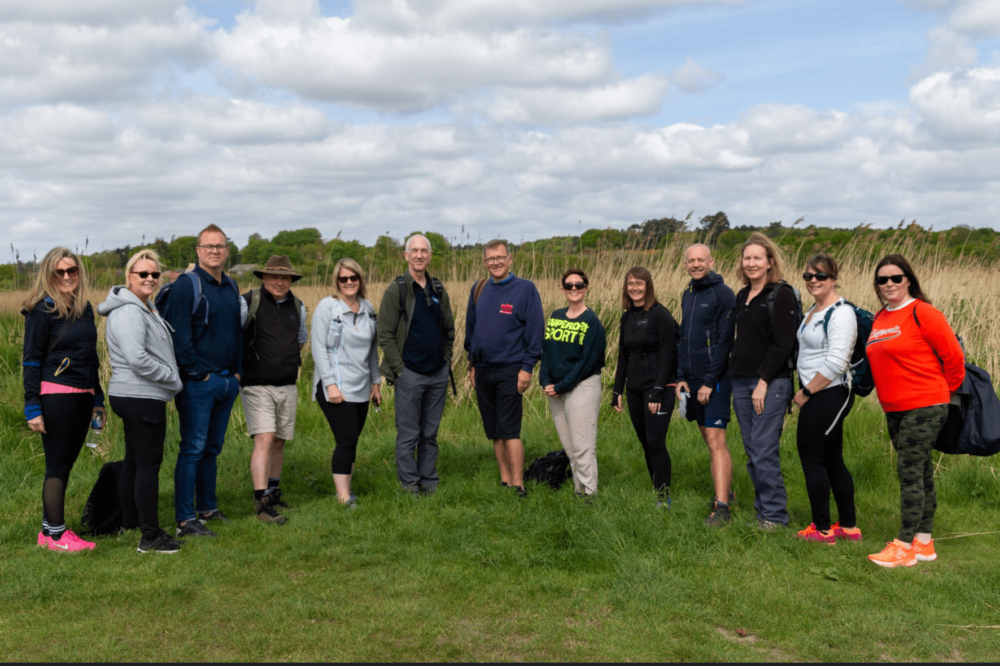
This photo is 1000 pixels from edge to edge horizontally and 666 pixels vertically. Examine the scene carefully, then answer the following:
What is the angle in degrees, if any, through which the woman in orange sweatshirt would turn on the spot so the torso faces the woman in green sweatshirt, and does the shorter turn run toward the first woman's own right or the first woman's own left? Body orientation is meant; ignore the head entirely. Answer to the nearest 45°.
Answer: approximately 45° to the first woman's own right

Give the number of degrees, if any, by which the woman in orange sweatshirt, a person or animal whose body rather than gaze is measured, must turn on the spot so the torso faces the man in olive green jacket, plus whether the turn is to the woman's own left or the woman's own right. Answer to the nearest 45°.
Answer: approximately 45° to the woman's own right

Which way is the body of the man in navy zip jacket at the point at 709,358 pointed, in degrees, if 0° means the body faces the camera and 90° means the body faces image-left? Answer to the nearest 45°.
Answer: approximately 45°

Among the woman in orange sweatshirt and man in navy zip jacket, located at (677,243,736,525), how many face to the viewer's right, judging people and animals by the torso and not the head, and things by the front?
0

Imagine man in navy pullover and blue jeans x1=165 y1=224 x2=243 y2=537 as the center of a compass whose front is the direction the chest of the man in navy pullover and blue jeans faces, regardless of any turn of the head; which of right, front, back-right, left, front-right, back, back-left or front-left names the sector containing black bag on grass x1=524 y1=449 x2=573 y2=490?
front-left

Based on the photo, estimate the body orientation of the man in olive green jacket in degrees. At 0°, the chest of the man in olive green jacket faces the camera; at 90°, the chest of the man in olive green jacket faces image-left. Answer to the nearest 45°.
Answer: approximately 0°

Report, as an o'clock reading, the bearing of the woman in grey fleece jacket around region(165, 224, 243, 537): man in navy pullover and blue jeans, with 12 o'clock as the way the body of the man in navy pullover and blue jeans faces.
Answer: The woman in grey fleece jacket is roughly at 10 o'clock from the man in navy pullover and blue jeans.

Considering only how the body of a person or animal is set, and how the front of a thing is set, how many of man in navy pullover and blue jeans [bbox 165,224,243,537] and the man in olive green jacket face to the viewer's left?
0

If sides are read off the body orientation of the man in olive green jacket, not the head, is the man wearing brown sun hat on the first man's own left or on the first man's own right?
on the first man's own right

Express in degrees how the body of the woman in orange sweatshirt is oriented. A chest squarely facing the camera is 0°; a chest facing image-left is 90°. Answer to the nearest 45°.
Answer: approximately 45°
